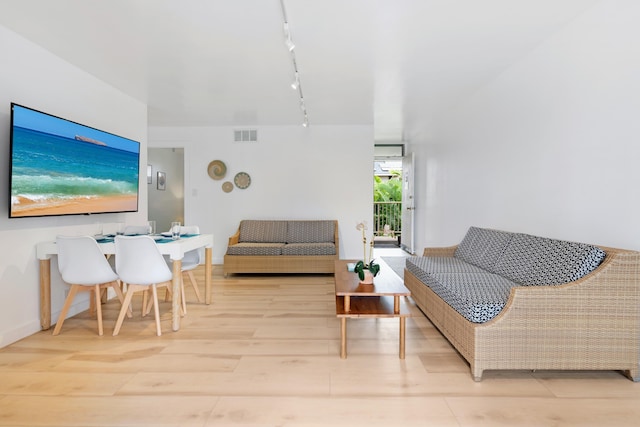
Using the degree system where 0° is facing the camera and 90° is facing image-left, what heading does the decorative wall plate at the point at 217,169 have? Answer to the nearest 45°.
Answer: approximately 0°

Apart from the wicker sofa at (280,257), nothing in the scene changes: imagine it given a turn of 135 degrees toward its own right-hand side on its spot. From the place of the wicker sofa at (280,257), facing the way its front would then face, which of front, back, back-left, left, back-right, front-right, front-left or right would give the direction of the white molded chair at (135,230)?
left

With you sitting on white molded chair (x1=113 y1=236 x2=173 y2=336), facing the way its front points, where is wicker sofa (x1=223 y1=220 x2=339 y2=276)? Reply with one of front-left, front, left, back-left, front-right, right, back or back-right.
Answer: front

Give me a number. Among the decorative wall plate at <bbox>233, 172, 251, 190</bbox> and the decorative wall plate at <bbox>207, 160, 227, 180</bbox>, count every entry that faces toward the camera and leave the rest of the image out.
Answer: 2

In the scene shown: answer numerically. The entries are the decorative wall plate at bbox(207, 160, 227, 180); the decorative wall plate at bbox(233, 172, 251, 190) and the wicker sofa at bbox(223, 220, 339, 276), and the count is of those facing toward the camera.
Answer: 3

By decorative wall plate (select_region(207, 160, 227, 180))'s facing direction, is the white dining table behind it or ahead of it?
ahead

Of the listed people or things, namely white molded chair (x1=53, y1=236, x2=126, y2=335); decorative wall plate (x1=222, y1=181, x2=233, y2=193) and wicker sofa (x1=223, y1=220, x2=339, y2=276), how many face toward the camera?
2
